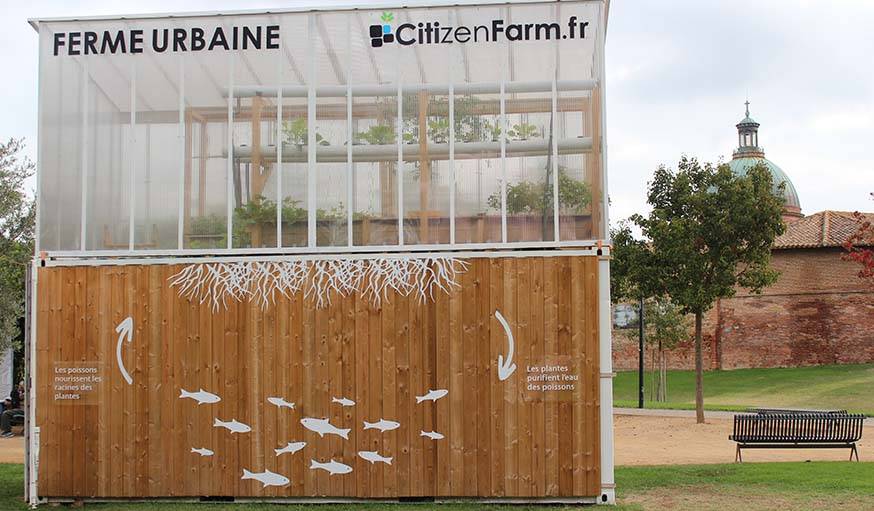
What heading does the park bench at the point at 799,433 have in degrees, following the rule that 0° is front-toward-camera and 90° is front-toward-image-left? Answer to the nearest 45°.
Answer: approximately 180°

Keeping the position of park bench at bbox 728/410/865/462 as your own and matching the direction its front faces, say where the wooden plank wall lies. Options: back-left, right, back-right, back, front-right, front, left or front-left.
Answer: back-left

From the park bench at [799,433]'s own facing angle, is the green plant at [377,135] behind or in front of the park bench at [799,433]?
behind

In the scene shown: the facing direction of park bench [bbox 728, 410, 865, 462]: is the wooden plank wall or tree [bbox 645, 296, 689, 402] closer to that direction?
the tree

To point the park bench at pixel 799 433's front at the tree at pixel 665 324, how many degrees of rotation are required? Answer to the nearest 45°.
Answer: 0° — it already faces it
